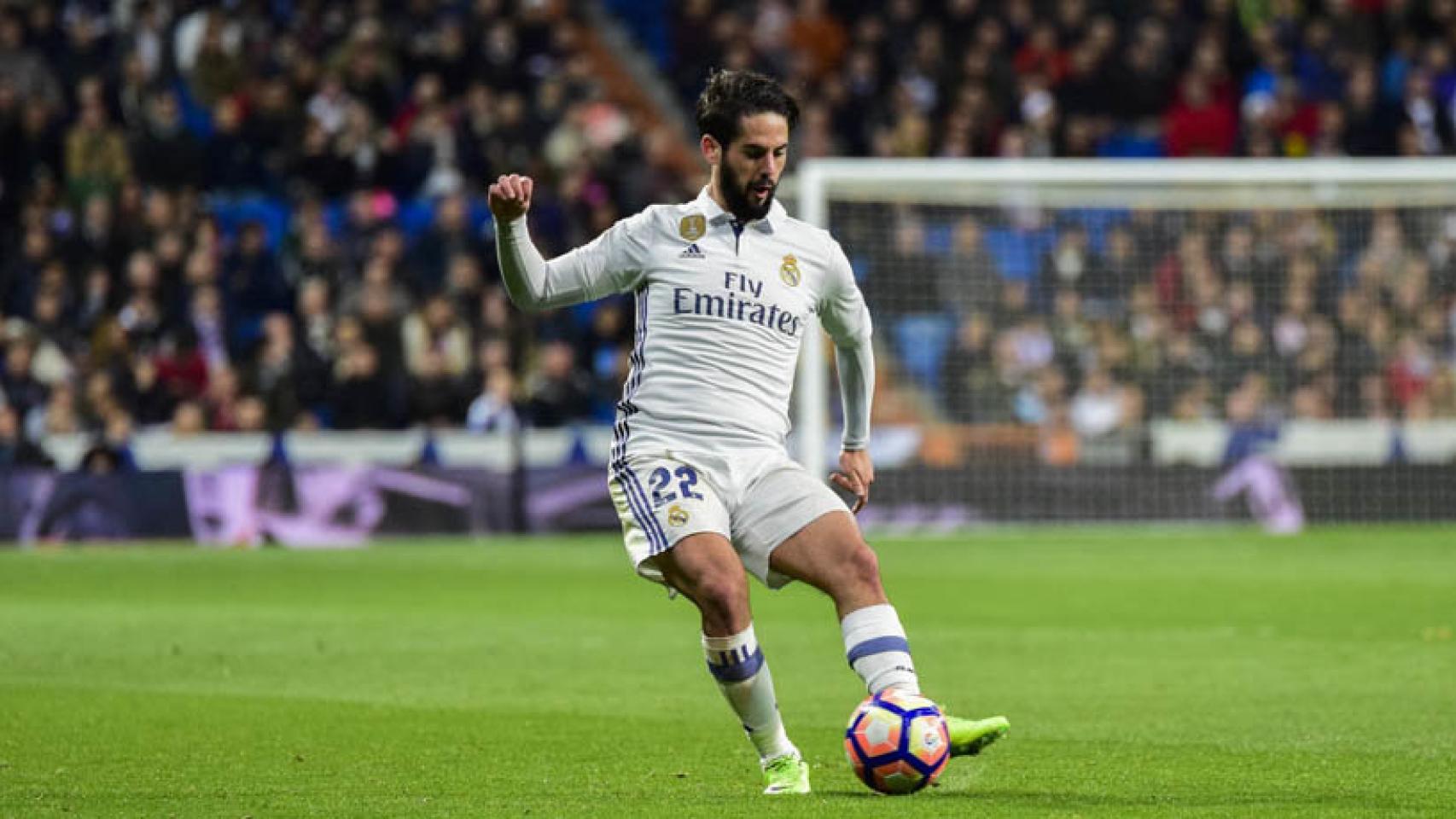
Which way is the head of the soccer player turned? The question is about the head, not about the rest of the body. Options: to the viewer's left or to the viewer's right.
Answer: to the viewer's right

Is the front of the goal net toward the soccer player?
yes

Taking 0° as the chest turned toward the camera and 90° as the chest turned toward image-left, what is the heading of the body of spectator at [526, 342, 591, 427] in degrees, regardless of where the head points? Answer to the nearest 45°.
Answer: approximately 0°

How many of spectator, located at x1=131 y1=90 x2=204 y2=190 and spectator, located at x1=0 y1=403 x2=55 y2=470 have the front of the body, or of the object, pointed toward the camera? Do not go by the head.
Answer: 2

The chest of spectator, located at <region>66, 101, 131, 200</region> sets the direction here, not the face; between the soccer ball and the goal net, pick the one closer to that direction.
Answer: the soccer ball

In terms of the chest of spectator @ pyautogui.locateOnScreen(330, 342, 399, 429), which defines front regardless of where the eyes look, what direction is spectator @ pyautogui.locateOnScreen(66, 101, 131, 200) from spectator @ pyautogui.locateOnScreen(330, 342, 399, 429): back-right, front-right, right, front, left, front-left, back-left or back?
back-right

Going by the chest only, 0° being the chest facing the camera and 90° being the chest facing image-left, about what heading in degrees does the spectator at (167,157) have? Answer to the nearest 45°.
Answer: approximately 0°

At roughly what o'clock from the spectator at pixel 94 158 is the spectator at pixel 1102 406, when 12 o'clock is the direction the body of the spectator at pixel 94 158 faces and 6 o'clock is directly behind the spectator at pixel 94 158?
the spectator at pixel 1102 406 is roughly at 10 o'clock from the spectator at pixel 94 158.

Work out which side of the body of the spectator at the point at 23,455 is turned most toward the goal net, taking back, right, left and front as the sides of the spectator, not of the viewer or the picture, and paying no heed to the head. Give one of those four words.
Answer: left

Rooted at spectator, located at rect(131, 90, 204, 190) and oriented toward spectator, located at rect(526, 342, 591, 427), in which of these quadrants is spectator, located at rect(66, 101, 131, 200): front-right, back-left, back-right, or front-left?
back-right

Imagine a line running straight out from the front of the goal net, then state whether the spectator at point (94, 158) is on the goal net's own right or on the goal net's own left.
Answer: on the goal net's own right
